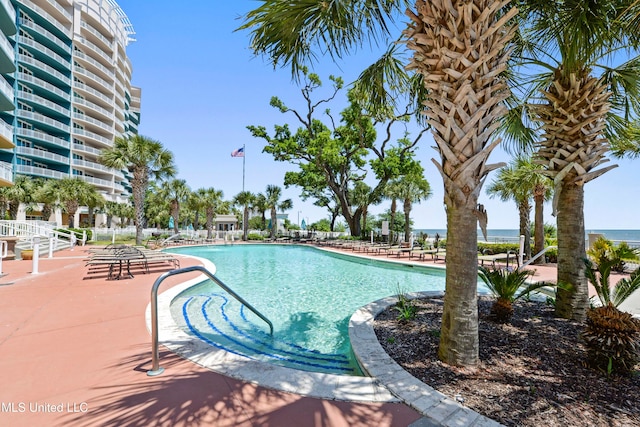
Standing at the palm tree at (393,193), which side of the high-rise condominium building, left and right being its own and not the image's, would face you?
front

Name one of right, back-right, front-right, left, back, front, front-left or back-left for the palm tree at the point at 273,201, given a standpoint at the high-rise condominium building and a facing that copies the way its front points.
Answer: front

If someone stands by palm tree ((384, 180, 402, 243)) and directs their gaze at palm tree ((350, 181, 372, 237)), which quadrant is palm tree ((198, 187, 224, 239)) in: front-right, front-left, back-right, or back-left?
front-left

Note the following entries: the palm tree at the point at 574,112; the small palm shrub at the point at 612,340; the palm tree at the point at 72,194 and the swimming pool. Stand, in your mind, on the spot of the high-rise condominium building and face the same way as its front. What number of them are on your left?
0

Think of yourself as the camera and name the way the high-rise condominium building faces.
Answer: facing the viewer and to the right of the viewer

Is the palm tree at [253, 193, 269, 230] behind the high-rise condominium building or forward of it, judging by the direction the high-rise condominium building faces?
forward

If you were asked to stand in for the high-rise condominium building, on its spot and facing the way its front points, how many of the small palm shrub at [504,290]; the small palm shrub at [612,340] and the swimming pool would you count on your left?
0

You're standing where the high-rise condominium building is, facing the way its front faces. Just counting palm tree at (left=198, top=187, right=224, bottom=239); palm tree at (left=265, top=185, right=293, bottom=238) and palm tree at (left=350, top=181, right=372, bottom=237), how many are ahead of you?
3

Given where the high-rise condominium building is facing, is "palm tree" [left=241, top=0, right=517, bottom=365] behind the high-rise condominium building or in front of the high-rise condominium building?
in front

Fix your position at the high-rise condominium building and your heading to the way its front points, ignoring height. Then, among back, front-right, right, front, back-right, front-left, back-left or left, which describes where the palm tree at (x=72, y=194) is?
front-right

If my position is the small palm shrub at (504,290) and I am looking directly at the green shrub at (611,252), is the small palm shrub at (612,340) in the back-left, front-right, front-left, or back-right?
back-right

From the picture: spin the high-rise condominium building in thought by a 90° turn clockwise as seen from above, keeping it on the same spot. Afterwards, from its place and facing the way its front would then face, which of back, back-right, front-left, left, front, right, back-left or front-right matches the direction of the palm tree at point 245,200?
left

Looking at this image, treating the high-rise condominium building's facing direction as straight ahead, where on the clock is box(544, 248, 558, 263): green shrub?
The green shrub is roughly at 1 o'clock from the high-rise condominium building.

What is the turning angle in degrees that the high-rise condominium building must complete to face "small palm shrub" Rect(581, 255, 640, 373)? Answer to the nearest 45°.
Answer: approximately 45° to its right
